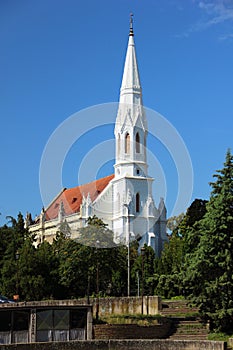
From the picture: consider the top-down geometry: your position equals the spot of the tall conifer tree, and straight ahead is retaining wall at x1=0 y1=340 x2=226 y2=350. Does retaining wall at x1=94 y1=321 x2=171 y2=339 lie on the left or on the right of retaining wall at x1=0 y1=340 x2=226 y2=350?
right

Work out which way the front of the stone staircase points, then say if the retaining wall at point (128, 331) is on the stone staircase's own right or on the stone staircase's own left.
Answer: on the stone staircase's own right

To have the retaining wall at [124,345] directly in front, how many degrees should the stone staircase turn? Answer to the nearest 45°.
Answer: approximately 45° to its right

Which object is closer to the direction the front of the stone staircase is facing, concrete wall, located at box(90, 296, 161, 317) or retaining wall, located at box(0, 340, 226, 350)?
the retaining wall

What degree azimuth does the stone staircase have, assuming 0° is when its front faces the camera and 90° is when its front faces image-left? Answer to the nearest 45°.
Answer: approximately 0°

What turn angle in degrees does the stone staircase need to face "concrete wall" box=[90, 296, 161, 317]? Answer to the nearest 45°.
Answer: approximately 135° to its right

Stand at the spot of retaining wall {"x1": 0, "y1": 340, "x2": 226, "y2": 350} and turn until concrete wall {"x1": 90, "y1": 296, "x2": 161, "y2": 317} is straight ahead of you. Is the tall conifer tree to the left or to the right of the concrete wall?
right
